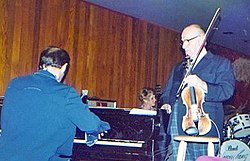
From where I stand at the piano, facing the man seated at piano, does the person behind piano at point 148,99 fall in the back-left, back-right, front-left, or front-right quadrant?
back-right

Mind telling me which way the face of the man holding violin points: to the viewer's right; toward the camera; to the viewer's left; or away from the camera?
to the viewer's left

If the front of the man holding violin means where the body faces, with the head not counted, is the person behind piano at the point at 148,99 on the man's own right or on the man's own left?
on the man's own right

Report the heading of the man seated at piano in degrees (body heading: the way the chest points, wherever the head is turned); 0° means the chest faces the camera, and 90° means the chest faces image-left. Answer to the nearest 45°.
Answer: approximately 225°

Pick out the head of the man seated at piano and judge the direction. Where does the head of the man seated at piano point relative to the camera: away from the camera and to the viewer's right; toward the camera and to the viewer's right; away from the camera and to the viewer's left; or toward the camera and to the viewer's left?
away from the camera and to the viewer's right

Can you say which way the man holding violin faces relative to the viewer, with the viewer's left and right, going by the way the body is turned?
facing the viewer and to the left of the viewer

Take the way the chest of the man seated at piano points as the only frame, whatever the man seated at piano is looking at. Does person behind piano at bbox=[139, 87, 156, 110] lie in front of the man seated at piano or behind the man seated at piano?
in front

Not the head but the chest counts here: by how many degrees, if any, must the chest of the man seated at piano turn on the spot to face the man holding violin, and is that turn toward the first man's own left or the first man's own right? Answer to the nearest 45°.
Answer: approximately 45° to the first man's own right

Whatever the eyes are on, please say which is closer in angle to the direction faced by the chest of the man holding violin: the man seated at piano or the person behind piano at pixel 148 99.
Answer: the man seated at piano

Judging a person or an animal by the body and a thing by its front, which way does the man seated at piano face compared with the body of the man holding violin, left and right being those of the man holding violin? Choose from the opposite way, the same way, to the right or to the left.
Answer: the opposite way
